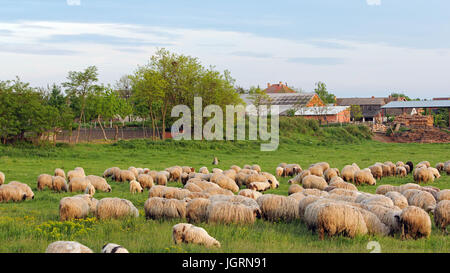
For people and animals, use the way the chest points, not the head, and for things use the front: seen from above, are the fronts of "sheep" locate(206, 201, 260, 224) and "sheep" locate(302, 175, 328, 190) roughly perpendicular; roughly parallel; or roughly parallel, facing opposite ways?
roughly parallel

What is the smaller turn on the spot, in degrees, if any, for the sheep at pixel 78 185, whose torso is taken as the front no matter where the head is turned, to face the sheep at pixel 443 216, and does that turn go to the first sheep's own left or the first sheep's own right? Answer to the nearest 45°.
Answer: approximately 45° to the first sheep's own right

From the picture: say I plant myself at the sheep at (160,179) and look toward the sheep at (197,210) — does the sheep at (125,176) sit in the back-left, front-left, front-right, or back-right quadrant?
back-right

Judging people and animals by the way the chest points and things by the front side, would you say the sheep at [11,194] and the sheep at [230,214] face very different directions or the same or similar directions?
same or similar directions

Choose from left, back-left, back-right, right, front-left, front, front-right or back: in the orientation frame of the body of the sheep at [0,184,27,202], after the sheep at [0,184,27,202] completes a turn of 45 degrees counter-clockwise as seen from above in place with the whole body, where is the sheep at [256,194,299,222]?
right

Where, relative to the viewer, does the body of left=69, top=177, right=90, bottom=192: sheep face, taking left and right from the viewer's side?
facing to the right of the viewer
